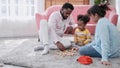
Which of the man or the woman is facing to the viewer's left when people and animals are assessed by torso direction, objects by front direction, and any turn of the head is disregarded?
the woman

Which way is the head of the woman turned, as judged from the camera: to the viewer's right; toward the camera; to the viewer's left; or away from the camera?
to the viewer's left

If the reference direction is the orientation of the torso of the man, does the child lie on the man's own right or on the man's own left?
on the man's own left

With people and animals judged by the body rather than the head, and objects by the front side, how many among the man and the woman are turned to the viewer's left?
1

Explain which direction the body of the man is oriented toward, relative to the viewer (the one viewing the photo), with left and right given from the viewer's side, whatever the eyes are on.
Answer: facing the viewer and to the right of the viewer

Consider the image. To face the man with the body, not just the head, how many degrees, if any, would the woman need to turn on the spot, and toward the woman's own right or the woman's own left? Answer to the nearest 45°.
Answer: approximately 45° to the woman's own right

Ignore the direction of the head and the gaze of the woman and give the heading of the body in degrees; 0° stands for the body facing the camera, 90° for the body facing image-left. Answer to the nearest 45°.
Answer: approximately 90°

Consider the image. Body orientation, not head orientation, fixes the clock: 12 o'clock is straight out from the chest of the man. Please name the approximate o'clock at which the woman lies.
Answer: The woman is roughly at 12 o'clock from the man.
